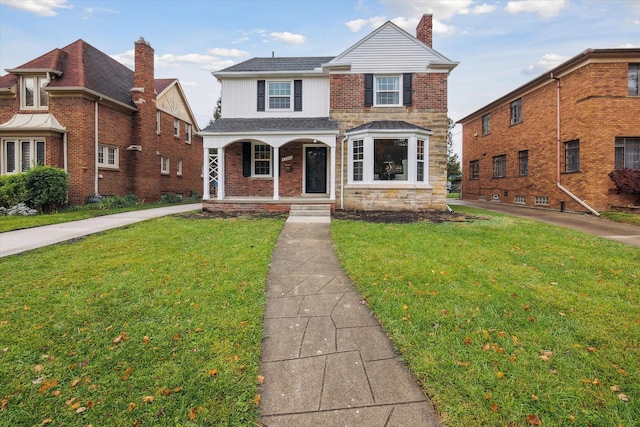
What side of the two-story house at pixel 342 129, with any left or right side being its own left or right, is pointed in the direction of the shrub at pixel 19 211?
right

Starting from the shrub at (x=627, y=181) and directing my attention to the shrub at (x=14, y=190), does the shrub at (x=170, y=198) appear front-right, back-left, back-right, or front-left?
front-right

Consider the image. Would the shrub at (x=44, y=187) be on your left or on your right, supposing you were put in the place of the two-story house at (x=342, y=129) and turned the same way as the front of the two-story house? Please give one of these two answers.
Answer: on your right

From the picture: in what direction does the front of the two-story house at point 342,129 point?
toward the camera

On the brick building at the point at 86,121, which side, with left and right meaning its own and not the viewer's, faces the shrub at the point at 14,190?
front

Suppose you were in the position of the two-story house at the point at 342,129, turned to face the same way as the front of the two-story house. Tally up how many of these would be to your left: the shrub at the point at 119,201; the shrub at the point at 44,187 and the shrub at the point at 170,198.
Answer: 0

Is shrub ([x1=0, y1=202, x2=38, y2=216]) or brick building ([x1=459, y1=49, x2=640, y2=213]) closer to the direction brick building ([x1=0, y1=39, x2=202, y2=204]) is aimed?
the shrub

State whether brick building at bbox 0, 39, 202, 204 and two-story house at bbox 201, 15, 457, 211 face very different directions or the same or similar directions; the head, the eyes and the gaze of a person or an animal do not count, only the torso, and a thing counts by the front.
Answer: same or similar directions

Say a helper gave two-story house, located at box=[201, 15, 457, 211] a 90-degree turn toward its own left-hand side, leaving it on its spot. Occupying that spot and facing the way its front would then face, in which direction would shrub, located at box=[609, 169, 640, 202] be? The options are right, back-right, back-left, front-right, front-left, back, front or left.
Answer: front

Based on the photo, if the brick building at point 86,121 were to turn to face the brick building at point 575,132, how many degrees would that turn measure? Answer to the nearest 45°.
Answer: approximately 90° to its left

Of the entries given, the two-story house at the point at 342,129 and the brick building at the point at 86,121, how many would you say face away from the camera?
0
